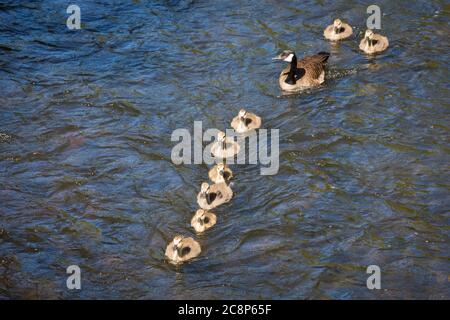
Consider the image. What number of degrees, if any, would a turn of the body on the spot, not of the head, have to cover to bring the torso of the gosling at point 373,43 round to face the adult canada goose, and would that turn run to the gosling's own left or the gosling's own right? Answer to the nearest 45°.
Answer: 0° — it already faces it

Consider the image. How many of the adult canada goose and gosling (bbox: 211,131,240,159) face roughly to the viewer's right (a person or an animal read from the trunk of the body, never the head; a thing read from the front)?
0

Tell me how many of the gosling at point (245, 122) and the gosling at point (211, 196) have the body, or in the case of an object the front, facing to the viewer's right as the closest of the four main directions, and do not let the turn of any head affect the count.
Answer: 0
